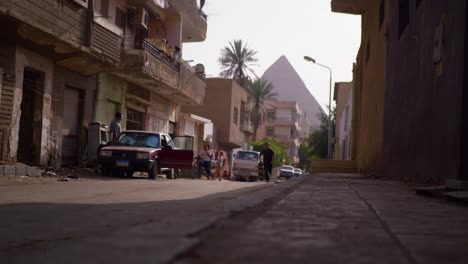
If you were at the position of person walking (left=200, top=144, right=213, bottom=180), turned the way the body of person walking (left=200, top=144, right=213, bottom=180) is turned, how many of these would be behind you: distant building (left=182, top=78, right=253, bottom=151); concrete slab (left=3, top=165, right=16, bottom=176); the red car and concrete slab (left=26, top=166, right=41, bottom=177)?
1

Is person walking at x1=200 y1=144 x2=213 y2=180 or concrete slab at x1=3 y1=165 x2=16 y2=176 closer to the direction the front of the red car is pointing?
the concrete slab

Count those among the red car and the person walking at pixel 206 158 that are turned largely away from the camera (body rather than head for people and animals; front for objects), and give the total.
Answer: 0

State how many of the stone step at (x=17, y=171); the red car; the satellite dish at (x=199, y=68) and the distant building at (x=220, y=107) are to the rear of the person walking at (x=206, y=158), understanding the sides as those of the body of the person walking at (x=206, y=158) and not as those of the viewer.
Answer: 2

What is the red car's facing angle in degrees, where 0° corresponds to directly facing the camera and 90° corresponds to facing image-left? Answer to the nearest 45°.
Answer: approximately 45°

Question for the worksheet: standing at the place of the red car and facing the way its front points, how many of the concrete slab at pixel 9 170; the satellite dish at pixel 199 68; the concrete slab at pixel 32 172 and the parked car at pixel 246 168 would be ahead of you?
2

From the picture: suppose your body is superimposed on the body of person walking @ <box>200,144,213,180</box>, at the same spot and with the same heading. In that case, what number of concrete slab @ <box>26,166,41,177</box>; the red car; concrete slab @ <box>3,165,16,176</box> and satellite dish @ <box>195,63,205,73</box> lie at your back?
1

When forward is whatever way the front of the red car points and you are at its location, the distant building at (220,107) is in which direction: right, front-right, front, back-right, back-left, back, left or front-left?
back-right

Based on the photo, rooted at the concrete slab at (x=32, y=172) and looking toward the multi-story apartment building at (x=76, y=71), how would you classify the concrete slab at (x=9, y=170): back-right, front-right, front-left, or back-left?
back-left

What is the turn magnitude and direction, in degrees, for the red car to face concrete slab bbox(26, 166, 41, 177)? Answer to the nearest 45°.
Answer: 0° — it already faces it

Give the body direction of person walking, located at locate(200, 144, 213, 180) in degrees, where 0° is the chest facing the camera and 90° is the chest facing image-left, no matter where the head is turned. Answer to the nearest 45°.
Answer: approximately 0°

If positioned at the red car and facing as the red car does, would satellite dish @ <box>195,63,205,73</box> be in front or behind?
behind
